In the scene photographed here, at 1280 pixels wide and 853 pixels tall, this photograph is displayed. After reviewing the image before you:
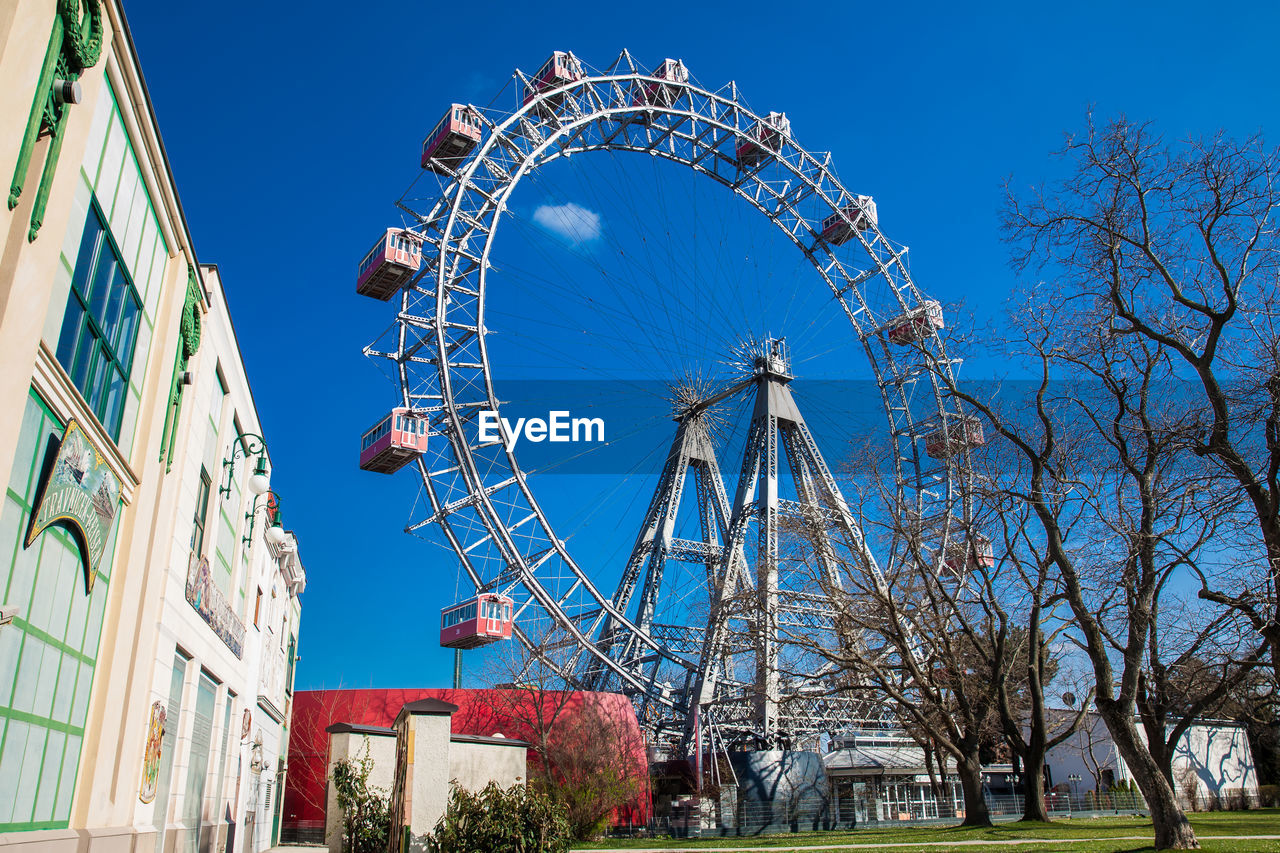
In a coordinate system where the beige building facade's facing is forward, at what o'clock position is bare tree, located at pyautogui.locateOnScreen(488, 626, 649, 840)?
The bare tree is roughly at 10 o'clock from the beige building facade.

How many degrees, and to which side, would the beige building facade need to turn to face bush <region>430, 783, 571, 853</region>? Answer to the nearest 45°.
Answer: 0° — it already faces it

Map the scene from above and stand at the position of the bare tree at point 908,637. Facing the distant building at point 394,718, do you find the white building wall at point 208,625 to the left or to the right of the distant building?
left

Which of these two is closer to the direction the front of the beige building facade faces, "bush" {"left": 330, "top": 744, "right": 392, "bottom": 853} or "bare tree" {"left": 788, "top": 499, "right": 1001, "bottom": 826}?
the bare tree

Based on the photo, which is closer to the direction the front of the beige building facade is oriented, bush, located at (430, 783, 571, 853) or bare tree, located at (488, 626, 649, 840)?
the bush

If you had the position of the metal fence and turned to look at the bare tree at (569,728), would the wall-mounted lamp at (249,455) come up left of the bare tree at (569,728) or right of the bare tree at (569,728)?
left

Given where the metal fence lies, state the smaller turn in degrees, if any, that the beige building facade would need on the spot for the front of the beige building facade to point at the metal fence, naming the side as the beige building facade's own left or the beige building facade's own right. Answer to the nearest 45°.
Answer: approximately 45° to the beige building facade's own left

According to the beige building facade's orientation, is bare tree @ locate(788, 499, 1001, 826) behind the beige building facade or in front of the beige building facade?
in front

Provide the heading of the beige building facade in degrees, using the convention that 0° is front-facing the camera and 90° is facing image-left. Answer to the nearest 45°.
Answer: approximately 270°
